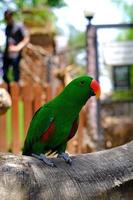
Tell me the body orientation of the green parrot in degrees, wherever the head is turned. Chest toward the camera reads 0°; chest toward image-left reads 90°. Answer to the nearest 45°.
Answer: approximately 315°

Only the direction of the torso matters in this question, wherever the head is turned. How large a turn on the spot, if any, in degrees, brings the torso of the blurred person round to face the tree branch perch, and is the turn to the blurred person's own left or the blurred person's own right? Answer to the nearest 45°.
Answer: approximately 45° to the blurred person's own left

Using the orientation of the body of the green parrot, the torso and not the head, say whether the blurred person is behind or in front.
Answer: behind

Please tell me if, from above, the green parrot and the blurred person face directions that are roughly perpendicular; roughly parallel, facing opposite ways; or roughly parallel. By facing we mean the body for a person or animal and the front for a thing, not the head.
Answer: roughly perpendicular

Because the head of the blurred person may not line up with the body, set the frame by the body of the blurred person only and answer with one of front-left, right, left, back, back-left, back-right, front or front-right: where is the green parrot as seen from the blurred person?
front-left

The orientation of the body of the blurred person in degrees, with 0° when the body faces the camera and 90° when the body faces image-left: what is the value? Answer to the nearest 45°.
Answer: approximately 45°

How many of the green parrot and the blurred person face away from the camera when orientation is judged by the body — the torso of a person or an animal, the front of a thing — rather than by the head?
0
